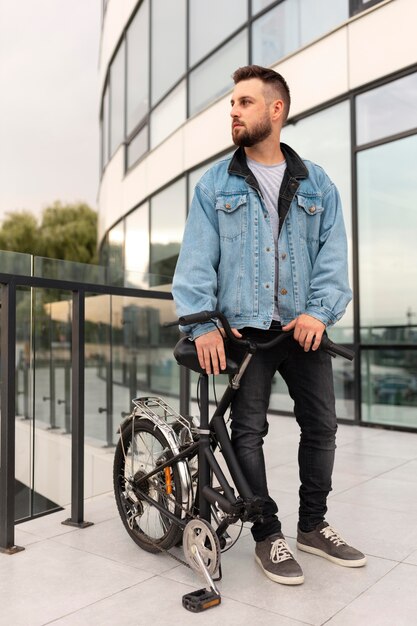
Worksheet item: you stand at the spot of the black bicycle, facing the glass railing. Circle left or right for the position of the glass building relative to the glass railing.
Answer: right

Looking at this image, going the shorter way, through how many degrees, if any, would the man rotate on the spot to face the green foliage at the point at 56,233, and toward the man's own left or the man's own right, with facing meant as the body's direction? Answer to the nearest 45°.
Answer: approximately 180°

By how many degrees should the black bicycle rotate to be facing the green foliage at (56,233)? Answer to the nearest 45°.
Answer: approximately 135° to its left

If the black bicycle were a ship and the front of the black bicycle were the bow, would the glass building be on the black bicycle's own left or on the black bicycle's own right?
on the black bicycle's own left

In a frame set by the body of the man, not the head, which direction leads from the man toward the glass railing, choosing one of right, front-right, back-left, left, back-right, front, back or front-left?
back-right

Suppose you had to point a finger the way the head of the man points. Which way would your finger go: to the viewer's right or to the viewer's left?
to the viewer's left

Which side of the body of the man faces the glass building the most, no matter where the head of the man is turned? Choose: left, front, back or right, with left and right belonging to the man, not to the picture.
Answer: back

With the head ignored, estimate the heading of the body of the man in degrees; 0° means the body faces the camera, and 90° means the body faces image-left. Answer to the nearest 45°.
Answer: approximately 0°

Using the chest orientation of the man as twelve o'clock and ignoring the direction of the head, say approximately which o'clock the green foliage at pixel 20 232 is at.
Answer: The green foliage is roughly at 5 o'clock from the man.
